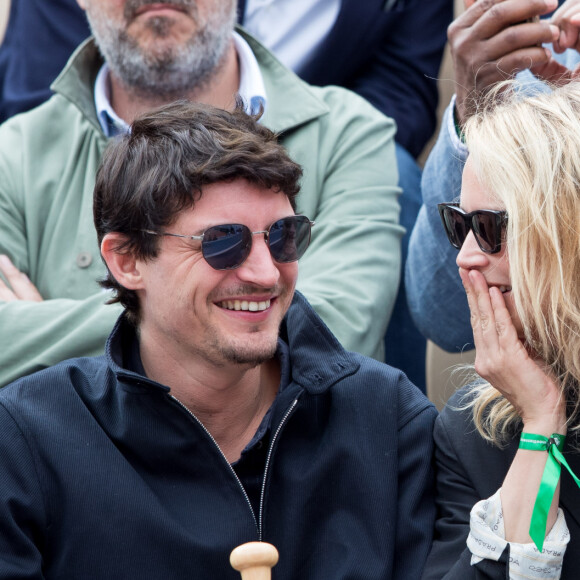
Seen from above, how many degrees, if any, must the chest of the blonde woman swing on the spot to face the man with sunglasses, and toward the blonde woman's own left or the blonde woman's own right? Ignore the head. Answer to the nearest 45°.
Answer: approximately 45° to the blonde woman's own right

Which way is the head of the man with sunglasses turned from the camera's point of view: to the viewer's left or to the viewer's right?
to the viewer's right

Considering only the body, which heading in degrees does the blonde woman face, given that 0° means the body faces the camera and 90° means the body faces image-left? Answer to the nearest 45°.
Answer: approximately 45°
